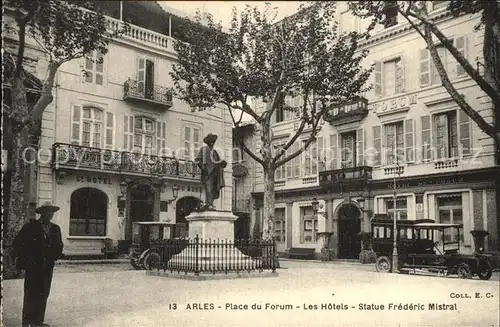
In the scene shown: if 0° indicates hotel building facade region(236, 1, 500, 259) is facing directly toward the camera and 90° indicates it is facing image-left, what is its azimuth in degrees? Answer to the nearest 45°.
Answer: approximately 45°

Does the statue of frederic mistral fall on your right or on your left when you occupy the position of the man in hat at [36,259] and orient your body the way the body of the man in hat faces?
on your left

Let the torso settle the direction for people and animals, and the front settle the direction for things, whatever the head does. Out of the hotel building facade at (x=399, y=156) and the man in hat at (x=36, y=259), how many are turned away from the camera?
0

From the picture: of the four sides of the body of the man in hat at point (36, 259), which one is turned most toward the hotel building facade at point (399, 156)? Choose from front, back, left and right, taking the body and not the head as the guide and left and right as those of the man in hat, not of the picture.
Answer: left

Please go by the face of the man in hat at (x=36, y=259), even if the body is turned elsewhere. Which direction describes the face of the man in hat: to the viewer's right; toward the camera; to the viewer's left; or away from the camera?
toward the camera

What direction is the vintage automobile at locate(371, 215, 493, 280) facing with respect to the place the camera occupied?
facing the viewer and to the right of the viewer

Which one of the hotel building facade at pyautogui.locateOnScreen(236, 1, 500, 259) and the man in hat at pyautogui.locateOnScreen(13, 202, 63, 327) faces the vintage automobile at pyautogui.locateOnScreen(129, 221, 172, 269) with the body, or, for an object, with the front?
the hotel building facade

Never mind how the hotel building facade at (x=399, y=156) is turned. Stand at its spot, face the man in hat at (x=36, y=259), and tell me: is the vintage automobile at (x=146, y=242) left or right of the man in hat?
right

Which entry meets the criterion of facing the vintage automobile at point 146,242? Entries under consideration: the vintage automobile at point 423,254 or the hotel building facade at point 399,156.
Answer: the hotel building facade
